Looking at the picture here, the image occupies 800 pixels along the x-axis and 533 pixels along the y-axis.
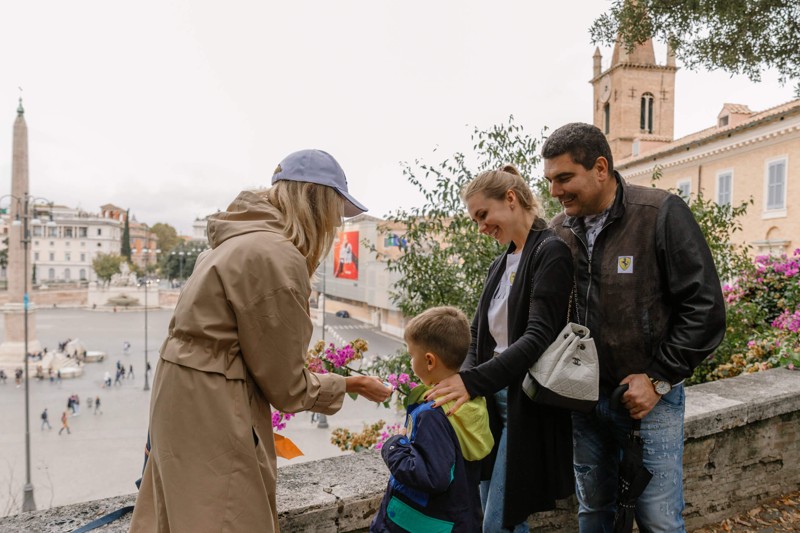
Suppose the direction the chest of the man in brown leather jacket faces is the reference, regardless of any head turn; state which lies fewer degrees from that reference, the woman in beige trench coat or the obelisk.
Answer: the woman in beige trench coat

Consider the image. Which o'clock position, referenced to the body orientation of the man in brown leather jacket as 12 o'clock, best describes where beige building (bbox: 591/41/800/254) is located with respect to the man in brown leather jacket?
The beige building is roughly at 5 o'clock from the man in brown leather jacket.

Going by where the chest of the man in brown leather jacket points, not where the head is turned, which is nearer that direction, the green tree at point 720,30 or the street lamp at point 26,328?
the street lamp

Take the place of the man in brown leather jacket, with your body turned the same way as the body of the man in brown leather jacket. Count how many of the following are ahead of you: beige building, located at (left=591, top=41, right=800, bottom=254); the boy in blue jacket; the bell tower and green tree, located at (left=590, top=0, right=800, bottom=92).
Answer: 1

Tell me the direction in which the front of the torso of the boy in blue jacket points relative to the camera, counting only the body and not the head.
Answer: to the viewer's left

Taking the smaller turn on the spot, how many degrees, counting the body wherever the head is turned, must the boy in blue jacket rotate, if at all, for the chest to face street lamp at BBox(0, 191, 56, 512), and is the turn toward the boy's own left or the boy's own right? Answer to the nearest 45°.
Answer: approximately 45° to the boy's own right

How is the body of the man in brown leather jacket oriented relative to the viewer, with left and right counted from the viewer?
facing the viewer and to the left of the viewer

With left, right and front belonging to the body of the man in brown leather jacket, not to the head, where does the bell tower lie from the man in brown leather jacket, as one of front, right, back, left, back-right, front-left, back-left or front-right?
back-right

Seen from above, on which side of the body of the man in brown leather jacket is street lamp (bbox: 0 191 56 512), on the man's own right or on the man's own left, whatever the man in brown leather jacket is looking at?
on the man's own right

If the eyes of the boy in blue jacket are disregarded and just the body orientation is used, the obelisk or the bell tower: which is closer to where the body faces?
the obelisk
